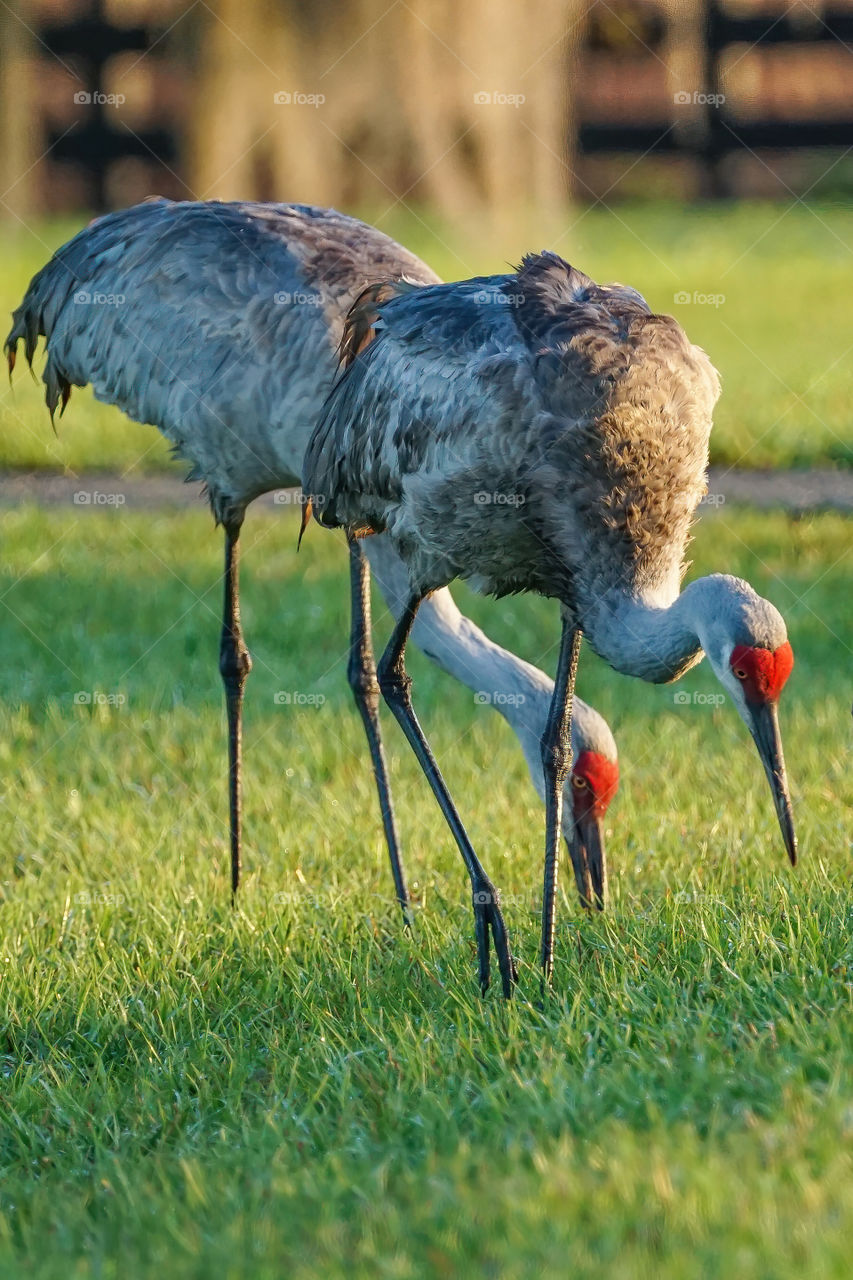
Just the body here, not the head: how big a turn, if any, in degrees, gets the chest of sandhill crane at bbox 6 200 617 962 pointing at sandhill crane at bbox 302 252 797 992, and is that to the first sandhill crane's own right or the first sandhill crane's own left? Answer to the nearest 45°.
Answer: approximately 45° to the first sandhill crane's own right

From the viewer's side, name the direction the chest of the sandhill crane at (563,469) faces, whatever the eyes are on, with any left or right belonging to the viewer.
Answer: facing the viewer and to the right of the viewer

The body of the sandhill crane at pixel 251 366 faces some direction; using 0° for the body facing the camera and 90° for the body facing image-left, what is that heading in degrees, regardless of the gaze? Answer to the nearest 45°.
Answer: approximately 270°

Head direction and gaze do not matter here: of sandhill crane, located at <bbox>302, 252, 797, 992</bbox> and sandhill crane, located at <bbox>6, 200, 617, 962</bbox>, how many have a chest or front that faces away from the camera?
0

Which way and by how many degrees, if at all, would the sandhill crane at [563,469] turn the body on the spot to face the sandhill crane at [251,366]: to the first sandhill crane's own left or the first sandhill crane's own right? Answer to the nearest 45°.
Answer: approximately 180°
